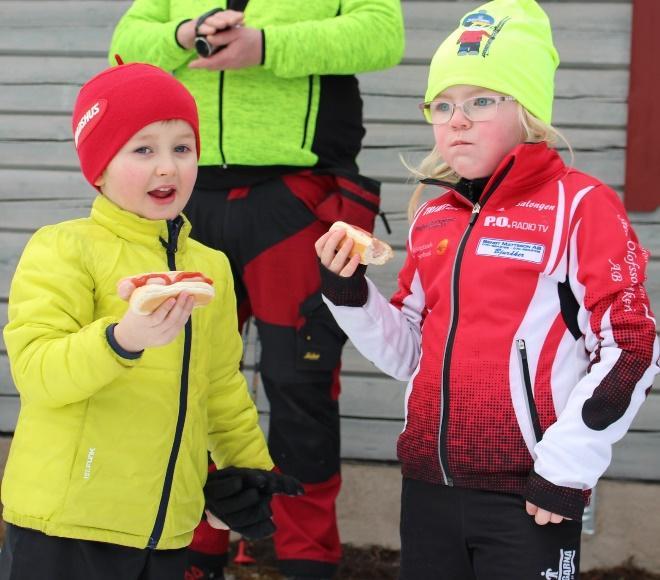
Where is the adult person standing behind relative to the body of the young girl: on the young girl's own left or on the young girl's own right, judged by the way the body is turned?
on the young girl's own right

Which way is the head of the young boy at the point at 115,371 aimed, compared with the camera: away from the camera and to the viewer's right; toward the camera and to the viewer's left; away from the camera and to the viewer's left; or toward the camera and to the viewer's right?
toward the camera and to the viewer's right

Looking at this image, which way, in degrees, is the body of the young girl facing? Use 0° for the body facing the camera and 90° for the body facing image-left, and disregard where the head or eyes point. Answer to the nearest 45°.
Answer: approximately 45°

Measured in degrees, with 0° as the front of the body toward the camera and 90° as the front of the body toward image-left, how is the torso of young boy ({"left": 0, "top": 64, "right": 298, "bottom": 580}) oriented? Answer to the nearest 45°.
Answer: approximately 315°

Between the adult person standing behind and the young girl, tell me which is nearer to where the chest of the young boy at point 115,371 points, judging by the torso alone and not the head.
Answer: the young girl

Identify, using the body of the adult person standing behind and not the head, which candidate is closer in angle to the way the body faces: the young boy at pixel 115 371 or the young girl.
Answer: the young boy

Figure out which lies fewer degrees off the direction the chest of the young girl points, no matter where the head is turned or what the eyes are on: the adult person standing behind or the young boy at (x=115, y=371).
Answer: the young boy
